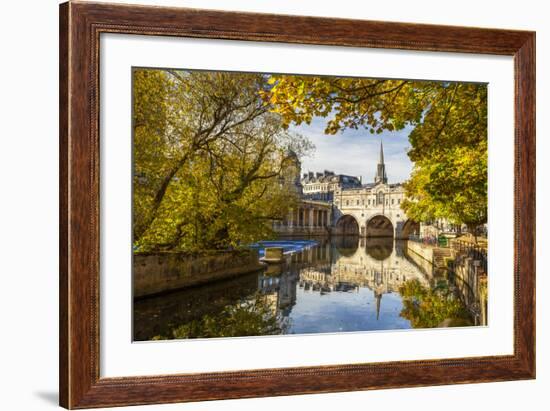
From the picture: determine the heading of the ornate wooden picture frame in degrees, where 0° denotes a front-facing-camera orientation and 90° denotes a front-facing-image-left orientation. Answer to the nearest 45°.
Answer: approximately 315°
